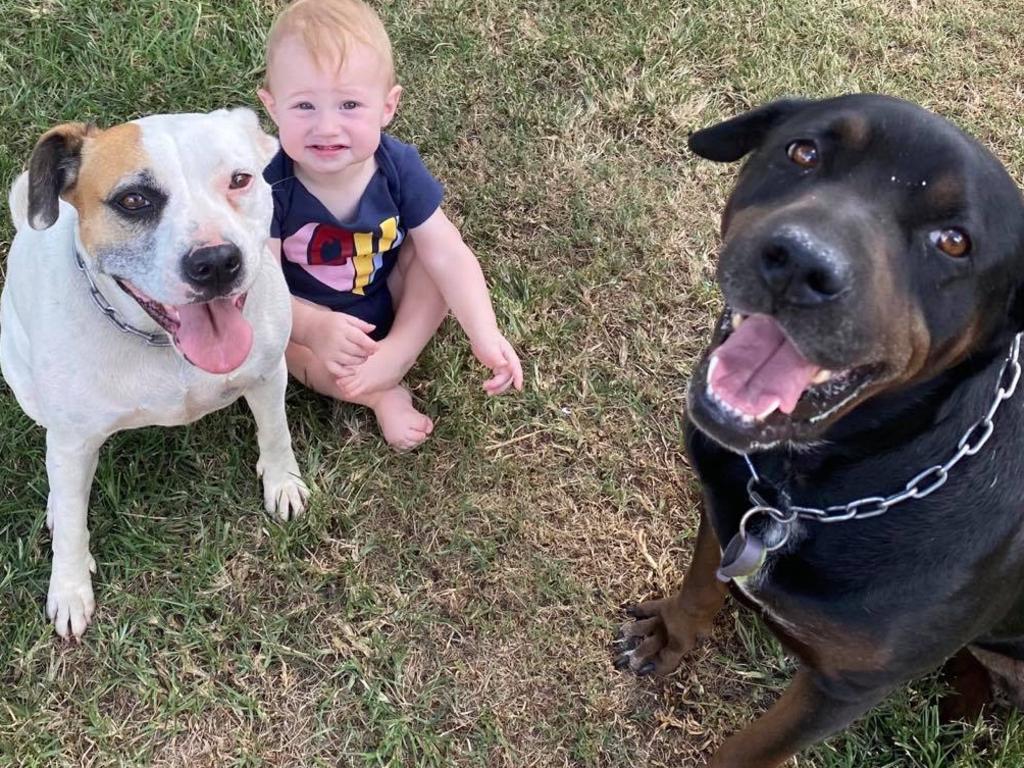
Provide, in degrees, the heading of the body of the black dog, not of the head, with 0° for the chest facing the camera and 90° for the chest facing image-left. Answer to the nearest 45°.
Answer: approximately 45°

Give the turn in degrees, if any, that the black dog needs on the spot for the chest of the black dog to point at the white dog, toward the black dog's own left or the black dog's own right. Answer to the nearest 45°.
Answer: approximately 45° to the black dog's own right

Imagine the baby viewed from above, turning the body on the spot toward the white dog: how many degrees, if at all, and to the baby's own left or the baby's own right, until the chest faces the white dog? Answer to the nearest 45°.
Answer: approximately 45° to the baby's own right

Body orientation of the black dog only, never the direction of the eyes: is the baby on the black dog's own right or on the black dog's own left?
on the black dog's own right
